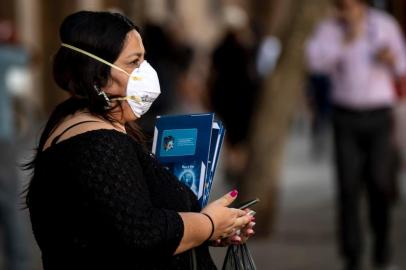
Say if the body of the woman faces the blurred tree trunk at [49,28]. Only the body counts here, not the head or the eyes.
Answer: no

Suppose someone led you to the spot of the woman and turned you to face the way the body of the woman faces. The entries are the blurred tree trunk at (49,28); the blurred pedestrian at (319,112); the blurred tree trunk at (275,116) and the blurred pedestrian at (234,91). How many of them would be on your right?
0

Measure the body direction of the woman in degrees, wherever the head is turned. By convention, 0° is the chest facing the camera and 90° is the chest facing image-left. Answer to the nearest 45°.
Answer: approximately 270°

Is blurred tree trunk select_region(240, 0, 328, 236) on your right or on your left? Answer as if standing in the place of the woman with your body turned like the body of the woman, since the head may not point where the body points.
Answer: on your left

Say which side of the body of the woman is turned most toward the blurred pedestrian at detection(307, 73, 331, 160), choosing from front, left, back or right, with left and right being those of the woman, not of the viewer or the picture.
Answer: left

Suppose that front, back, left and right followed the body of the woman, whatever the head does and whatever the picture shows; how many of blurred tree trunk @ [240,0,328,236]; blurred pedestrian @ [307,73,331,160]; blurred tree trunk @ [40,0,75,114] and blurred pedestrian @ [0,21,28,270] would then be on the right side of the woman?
0

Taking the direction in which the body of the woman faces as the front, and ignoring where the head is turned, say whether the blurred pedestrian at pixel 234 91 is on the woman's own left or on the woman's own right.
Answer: on the woman's own left

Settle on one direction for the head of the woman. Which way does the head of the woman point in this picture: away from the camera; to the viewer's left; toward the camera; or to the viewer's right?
to the viewer's right

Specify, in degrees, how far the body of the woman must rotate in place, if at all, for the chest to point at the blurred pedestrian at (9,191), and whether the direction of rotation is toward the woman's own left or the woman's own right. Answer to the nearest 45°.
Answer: approximately 90° to the woman's own left
